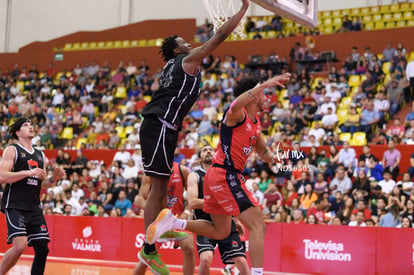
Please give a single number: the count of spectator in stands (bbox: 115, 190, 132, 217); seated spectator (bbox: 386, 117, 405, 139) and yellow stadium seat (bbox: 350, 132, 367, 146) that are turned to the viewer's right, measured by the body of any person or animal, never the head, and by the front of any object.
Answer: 0

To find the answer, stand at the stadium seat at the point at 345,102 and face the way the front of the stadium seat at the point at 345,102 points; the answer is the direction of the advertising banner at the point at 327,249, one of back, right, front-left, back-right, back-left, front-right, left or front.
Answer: front-left

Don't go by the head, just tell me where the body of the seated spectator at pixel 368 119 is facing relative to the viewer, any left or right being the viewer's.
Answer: facing the viewer and to the left of the viewer

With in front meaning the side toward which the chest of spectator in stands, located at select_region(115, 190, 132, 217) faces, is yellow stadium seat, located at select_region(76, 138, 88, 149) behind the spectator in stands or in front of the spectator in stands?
behind

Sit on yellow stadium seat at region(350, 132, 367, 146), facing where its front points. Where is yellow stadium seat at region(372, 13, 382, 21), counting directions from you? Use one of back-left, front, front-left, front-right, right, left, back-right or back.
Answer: back-right

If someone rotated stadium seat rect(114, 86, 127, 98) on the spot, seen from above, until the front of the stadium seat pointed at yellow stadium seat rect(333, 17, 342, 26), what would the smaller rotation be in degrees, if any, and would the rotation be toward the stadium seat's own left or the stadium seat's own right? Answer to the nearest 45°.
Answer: approximately 90° to the stadium seat's own left

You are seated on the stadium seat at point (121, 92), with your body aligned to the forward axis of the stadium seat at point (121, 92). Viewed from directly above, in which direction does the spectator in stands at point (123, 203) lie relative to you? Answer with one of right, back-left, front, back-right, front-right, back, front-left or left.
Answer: front

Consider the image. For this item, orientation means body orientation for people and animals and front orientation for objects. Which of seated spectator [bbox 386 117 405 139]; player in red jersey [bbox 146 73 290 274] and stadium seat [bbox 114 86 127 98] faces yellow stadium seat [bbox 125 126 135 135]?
the stadium seat

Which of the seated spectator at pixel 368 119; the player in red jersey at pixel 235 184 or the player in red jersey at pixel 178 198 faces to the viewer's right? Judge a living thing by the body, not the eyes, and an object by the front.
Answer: the player in red jersey at pixel 235 184

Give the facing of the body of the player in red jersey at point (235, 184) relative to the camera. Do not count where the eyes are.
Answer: to the viewer's right

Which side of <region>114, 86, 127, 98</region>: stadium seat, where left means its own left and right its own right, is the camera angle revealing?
front
